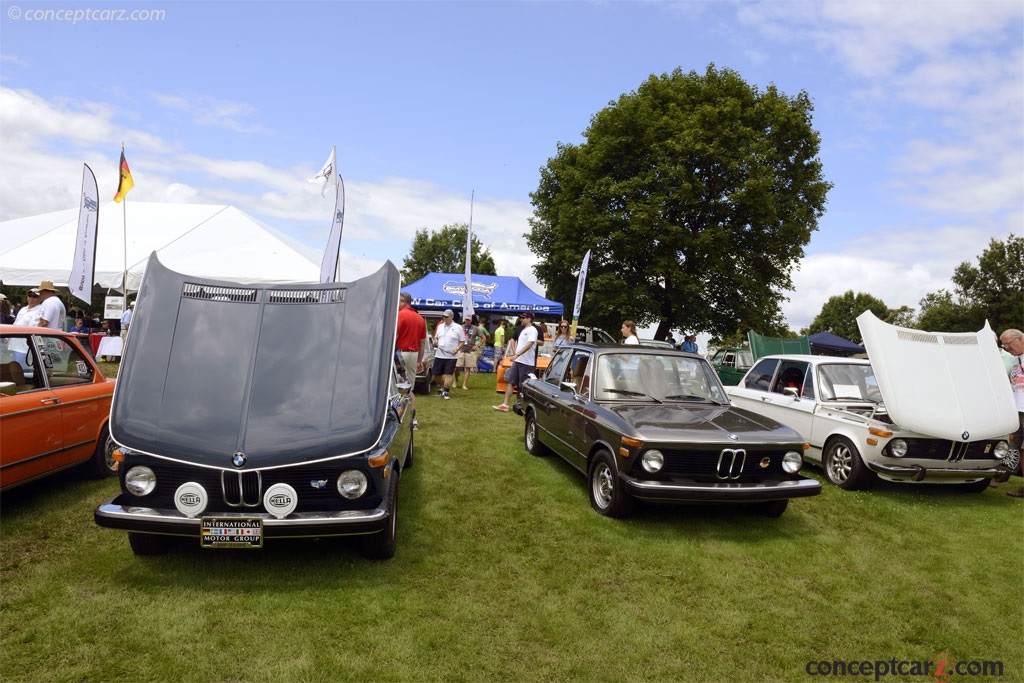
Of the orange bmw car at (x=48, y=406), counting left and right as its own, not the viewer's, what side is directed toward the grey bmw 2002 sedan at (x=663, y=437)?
left

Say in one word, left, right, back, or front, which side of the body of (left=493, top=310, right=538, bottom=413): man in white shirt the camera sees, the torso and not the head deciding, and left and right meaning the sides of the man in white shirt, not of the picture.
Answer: left

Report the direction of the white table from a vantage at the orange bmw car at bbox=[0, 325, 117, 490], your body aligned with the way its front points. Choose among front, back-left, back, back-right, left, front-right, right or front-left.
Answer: back-right

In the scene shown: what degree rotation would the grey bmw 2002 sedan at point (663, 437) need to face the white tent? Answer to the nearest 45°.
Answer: approximately 180°

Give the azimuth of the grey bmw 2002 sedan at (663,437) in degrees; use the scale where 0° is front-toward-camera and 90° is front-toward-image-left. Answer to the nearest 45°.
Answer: approximately 315°

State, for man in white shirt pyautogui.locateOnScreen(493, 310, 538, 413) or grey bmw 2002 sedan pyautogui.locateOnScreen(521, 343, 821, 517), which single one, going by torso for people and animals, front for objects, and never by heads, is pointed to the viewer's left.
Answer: the man in white shirt

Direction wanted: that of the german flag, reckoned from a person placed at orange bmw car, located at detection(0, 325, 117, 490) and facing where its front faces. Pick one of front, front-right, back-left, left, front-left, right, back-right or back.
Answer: back-right

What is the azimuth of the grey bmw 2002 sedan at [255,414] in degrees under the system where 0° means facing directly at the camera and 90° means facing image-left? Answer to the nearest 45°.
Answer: approximately 0°

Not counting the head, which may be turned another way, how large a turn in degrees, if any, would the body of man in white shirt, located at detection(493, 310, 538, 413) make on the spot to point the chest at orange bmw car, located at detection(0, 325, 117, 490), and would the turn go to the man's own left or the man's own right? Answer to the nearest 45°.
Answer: approximately 45° to the man's own left

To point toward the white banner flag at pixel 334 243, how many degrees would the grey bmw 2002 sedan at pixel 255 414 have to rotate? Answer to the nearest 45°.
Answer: approximately 180°

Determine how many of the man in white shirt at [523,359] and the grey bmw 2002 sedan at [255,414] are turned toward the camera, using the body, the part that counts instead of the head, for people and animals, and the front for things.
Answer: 1

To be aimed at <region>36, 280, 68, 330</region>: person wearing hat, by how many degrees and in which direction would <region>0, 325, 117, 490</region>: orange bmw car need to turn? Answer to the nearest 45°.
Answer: approximately 135° to its right
